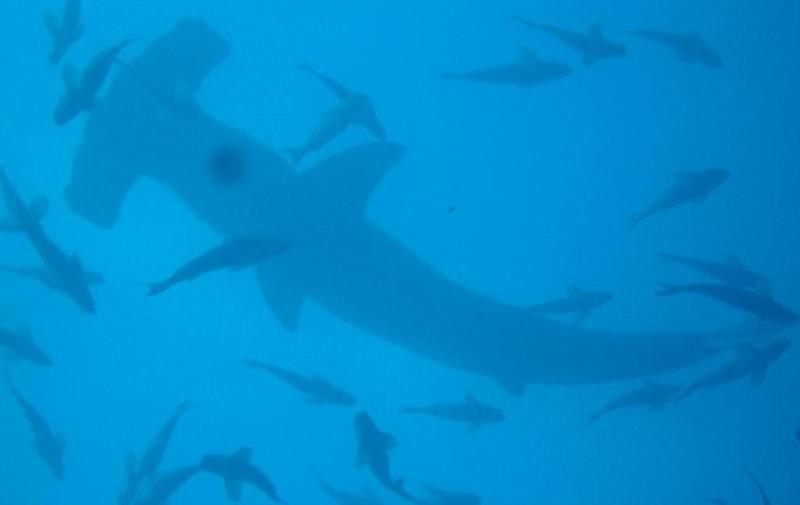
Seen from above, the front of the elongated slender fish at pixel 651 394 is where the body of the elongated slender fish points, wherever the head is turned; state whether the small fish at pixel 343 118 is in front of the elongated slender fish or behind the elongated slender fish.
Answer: behind

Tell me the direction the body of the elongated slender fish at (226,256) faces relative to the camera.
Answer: to the viewer's right

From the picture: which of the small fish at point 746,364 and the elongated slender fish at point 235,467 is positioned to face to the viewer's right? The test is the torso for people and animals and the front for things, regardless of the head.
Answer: the small fish

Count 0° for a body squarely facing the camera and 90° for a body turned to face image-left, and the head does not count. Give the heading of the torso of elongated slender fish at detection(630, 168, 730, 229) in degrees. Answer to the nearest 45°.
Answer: approximately 270°

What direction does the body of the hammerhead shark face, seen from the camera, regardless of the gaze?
to the viewer's left

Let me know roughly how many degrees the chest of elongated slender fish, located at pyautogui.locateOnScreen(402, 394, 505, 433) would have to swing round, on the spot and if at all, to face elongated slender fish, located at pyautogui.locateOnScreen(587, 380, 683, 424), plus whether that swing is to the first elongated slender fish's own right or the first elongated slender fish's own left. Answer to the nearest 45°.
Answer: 0° — it already faces it

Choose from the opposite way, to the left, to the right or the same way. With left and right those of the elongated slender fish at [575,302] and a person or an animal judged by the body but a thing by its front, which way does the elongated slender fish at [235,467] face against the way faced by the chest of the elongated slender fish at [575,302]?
the opposite way

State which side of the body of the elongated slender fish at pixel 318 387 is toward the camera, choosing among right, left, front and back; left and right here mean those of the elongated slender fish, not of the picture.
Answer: right

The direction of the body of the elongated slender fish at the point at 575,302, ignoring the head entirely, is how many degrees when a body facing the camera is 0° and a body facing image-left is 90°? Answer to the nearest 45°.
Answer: approximately 270°

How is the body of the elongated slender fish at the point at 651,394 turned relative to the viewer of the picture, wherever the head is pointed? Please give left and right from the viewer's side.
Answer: facing to the right of the viewer

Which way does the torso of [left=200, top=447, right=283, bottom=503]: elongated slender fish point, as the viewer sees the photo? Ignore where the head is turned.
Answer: to the viewer's left

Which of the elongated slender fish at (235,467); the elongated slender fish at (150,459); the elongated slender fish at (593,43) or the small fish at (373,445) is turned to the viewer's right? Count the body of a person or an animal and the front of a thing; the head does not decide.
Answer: the elongated slender fish at (593,43)

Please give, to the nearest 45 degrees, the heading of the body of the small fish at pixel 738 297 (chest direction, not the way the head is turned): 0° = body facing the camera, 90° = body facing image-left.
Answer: approximately 270°

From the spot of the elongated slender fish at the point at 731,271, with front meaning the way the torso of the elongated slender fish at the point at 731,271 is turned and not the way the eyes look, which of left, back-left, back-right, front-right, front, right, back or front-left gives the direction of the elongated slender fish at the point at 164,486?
back-right
